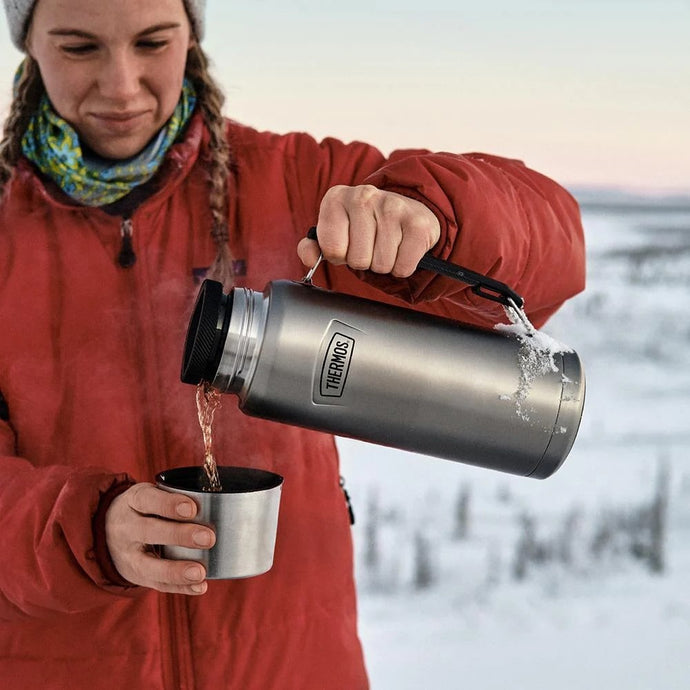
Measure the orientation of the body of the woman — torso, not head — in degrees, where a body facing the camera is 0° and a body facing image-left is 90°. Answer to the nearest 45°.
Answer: approximately 0°
